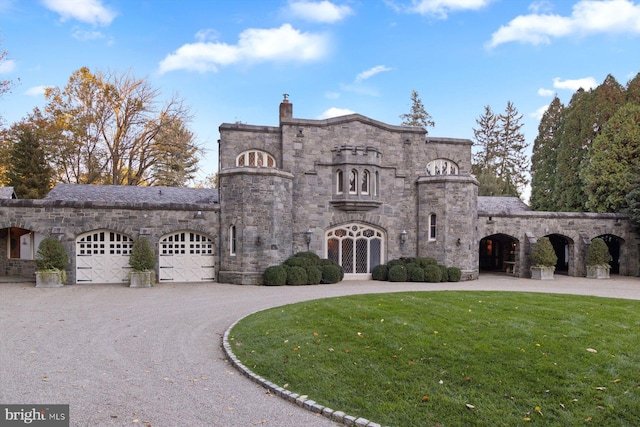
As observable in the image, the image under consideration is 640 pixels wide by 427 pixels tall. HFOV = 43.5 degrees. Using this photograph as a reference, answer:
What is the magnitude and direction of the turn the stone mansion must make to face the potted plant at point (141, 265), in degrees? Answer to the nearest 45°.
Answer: approximately 45° to its right

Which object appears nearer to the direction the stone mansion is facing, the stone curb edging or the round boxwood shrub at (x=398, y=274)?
the stone curb edging

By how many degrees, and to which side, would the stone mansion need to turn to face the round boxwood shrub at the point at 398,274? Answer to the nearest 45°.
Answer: approximately 90° to its left

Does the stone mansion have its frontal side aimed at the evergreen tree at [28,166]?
no

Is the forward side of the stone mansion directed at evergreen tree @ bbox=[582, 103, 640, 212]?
no

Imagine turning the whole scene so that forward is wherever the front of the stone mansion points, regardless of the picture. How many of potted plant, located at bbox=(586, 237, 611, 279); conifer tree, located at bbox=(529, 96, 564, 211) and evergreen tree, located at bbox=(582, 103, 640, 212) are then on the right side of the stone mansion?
0

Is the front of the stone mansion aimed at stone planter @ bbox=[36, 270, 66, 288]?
no

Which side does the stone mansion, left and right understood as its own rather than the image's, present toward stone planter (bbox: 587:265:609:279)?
left

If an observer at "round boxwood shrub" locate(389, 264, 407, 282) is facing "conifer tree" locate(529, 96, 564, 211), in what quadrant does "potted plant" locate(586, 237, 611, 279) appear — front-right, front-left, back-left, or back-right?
front-right

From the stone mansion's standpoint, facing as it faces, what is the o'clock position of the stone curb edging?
The stone curb edging is roughly at 12 o'clock from the stone mansion.

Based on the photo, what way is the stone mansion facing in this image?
toward the camera

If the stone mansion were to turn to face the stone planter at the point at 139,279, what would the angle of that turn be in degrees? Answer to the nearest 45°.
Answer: approximately 45° to its right
